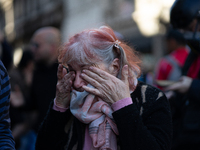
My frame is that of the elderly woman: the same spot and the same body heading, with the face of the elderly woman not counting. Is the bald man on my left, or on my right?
on my right

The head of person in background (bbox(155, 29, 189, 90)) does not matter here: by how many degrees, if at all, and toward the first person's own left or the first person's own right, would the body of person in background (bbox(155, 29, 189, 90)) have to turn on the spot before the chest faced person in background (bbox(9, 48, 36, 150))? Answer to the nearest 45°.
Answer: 0° — they already face them

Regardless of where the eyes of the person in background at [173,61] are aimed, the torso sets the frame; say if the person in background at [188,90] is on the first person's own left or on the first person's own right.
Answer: on the first person's own left

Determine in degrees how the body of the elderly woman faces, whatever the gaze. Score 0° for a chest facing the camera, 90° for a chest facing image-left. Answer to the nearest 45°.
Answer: approximately 45°

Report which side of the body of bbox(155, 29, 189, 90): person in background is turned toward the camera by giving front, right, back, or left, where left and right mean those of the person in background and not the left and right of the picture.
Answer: left

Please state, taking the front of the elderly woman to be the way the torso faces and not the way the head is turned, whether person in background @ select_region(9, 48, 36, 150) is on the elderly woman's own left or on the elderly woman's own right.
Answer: on the elderly woman's own right

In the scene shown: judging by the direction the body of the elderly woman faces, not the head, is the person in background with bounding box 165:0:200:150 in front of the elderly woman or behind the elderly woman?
behind
